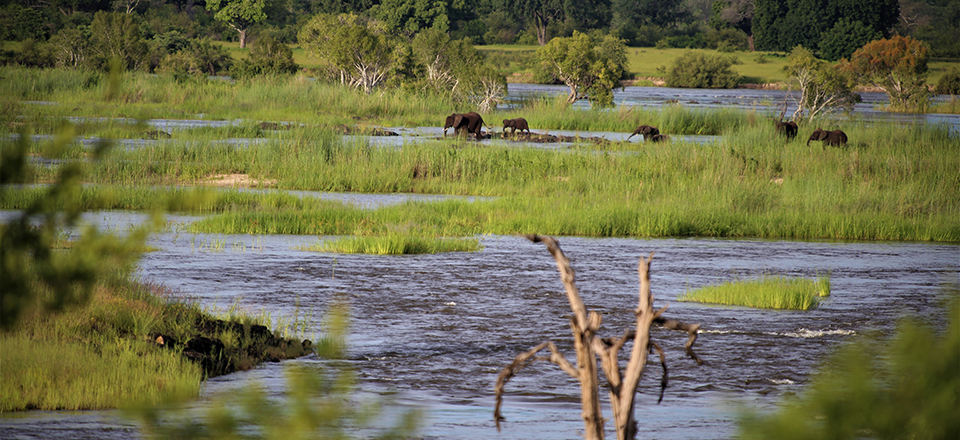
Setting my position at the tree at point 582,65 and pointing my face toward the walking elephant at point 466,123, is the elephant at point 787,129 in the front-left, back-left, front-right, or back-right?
front-left

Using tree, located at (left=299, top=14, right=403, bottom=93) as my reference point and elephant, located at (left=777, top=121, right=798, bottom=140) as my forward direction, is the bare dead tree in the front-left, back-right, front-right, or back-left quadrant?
front-right

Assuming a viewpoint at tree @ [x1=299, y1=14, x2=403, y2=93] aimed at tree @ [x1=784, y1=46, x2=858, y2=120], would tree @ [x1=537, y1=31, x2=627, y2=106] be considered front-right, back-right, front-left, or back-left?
front-left

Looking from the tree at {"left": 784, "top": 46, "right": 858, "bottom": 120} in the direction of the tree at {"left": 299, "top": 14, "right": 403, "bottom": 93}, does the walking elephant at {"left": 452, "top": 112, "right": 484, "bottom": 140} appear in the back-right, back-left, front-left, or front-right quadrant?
front-left

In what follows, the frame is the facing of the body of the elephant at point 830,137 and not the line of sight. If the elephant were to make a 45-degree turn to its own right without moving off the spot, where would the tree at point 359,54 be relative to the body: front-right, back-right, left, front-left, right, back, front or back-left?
front

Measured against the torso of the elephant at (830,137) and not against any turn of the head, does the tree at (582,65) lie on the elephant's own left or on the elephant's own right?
on the elephant's own right

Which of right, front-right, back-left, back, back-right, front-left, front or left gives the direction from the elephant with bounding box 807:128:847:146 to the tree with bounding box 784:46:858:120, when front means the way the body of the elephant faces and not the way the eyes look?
right

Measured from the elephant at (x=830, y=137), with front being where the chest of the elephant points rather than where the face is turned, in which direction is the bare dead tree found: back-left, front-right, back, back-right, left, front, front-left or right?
left

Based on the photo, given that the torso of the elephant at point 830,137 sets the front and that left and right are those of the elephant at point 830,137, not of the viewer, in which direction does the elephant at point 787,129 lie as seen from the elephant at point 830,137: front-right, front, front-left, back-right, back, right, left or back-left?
front-right

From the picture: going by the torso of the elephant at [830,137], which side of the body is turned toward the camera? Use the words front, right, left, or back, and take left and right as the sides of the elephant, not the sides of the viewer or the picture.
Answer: left
